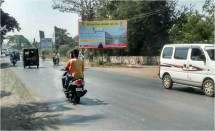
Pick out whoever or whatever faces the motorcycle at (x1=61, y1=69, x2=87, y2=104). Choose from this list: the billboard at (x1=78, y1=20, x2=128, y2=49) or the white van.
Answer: the billboard

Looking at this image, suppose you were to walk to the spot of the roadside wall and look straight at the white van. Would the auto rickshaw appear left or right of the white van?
right

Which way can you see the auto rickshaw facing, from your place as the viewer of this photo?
facing away from the viewer

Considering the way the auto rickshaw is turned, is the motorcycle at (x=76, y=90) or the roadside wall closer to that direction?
the roadside wall

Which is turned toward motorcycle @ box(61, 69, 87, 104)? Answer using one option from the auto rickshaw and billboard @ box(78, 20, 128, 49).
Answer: the billboard

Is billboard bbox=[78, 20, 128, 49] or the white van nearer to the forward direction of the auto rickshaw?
the billboard

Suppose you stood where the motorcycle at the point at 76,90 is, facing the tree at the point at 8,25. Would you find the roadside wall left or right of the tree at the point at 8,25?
right
